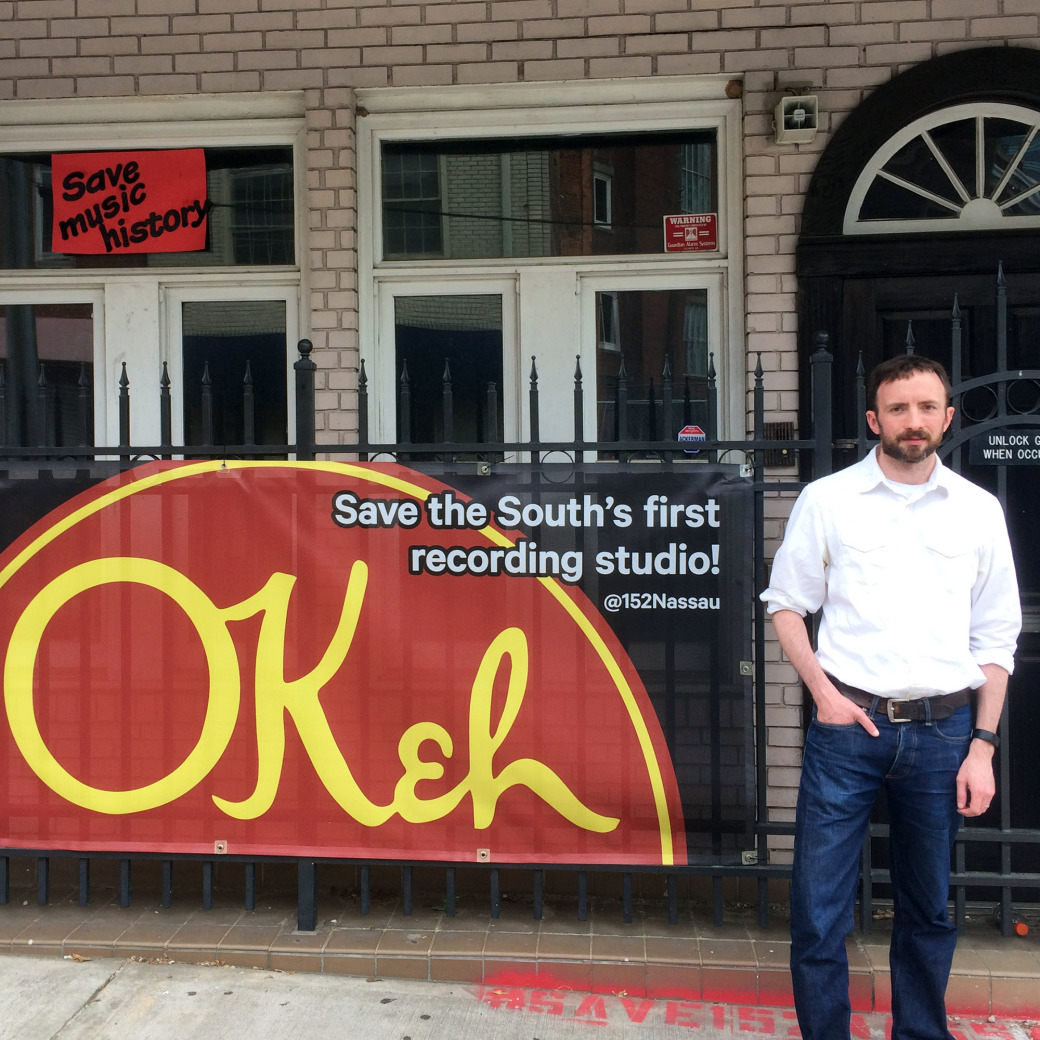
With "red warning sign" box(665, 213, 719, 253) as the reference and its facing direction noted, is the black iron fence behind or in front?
in front

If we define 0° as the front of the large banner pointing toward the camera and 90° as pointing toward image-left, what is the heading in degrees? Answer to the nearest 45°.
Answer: approximately 0°

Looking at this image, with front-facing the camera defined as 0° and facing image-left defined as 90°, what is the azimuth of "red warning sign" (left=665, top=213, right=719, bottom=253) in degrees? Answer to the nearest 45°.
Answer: approximately 0°

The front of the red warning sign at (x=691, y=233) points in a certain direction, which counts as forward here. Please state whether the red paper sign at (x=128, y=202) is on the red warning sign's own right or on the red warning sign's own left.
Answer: on the red warning sign's own right

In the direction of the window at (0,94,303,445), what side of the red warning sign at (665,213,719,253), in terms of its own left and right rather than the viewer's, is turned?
right

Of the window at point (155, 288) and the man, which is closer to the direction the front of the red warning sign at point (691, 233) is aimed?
the man

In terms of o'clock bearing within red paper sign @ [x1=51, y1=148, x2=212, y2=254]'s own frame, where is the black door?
The black door is roughly at 10 o'clock from the red paper sign.
